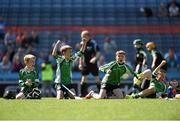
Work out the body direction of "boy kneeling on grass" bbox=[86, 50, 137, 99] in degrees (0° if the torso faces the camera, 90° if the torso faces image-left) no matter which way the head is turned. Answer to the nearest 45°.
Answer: approximately 315°

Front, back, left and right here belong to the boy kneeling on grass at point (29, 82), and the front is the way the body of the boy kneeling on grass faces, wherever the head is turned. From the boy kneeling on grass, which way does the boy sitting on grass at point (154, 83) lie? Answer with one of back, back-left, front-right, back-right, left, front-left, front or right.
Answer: left

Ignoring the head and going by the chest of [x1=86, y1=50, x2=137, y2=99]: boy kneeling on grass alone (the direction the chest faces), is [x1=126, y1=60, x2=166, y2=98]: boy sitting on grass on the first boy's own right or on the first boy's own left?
on the first boy's own left

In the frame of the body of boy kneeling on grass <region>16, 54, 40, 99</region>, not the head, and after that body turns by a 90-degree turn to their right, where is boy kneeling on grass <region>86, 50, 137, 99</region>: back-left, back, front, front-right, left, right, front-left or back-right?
back

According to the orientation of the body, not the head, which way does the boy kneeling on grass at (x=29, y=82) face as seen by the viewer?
toward the camera
